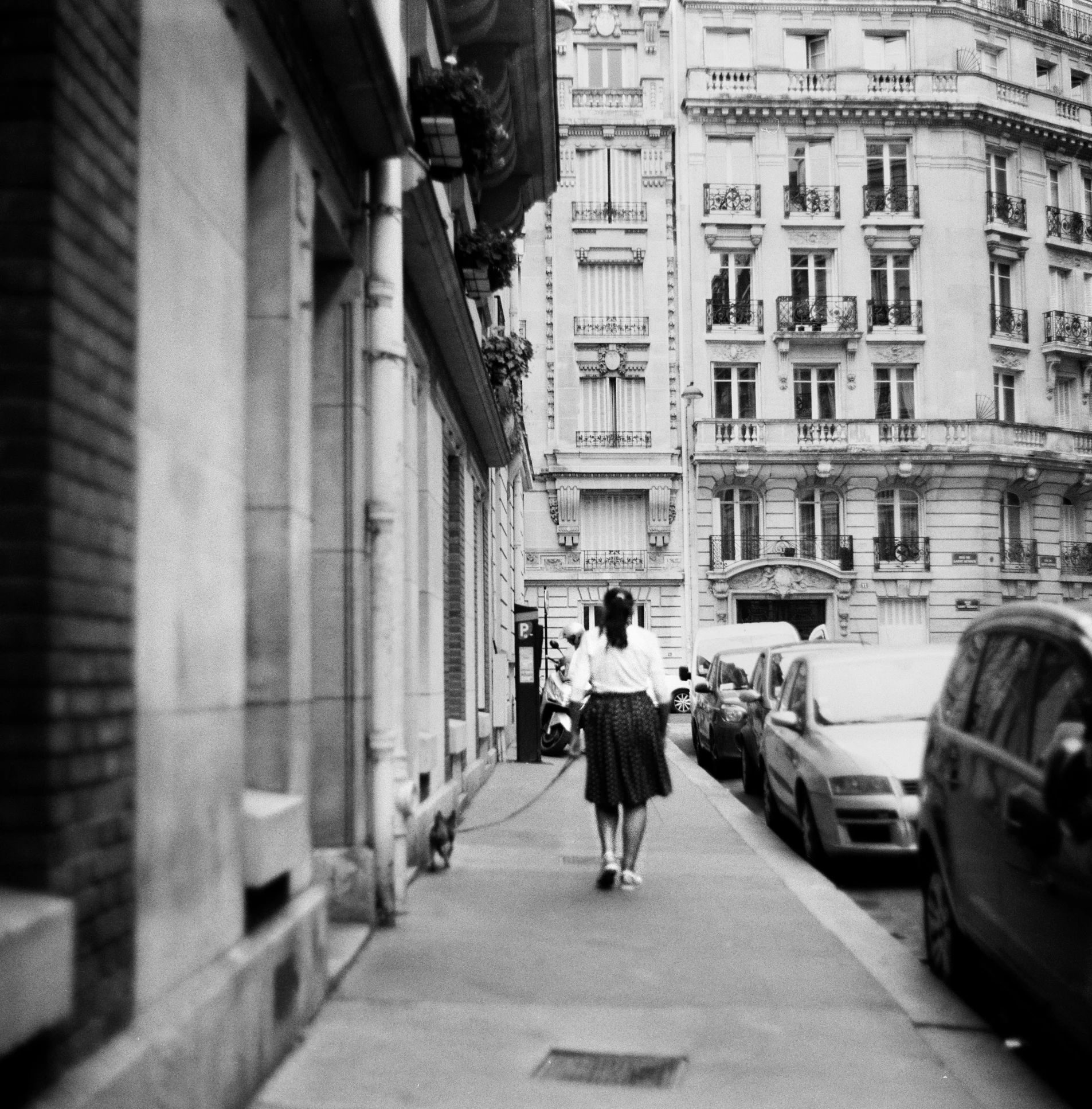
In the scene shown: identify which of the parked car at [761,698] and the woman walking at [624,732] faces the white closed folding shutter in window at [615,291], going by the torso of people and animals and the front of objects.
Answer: the woman walking

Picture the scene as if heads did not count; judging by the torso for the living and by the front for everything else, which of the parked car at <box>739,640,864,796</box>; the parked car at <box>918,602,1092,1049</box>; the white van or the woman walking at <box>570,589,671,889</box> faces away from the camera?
the woman walking

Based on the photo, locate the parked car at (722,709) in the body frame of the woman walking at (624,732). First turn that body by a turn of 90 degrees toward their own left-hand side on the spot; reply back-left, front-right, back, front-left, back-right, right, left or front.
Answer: right

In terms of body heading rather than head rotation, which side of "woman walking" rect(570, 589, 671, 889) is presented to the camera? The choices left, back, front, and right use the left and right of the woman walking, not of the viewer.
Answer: back

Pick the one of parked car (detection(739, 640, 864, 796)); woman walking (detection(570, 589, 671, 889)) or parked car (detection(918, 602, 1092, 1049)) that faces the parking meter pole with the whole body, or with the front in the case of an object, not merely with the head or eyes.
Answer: the woman walking

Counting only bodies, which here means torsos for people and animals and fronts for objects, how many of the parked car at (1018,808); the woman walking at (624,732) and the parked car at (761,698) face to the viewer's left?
0

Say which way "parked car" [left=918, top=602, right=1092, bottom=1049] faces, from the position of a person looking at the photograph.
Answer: facing the viewer and to the right of the viewer

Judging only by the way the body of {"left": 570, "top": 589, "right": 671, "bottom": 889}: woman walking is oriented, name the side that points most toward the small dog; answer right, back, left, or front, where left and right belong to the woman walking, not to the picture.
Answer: left

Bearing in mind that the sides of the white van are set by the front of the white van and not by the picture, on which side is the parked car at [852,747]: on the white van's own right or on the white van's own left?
on the white van's own left

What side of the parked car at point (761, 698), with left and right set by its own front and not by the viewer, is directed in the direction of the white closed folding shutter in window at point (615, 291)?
back

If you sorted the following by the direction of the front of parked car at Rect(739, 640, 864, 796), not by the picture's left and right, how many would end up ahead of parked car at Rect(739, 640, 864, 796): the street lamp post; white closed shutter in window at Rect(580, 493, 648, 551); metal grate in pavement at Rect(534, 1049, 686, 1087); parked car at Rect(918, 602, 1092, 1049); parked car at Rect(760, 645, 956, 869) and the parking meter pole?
3

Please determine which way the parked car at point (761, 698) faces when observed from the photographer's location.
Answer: facing the viewer

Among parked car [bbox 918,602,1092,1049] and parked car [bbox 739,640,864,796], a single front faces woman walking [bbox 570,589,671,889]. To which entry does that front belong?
parked car [bbox 739,640,864,796]
